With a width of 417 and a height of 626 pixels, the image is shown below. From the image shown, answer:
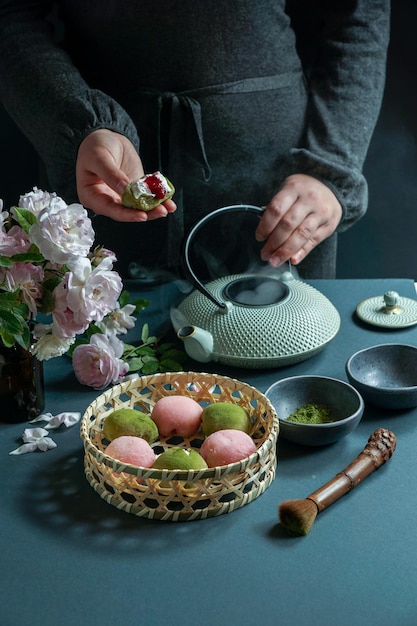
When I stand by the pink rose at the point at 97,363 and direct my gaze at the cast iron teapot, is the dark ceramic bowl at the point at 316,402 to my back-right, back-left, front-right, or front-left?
front-right

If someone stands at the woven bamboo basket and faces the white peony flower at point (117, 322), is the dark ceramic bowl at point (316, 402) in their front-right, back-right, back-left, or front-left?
front-right

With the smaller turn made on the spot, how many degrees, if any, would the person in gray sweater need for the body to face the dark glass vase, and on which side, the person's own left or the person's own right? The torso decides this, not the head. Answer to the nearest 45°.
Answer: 0° — they already face it

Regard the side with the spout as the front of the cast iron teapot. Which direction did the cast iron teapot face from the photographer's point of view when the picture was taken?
facing the viewer and to the left of the viewer

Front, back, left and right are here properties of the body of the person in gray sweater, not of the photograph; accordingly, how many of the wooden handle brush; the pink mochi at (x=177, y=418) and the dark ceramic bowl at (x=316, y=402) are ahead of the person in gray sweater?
3

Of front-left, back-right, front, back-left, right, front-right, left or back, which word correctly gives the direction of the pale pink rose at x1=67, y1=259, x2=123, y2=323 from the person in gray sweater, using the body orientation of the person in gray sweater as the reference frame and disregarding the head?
front

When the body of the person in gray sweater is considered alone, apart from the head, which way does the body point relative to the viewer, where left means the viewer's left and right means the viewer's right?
facing the viewer

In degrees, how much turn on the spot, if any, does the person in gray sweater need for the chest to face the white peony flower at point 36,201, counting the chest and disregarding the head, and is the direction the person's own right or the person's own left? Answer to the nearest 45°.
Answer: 0° — they already face it

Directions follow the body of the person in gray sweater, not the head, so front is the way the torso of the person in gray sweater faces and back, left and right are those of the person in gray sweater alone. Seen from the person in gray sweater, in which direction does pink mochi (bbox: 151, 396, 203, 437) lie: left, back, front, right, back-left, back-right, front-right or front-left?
front
